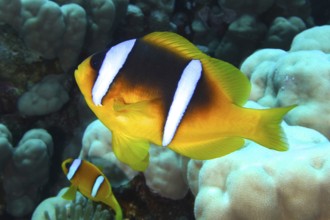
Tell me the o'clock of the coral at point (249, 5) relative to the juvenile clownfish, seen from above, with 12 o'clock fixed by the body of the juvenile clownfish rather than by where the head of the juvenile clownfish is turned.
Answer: The coral is roughly at 4 o'clock from the juvenile clownfish.

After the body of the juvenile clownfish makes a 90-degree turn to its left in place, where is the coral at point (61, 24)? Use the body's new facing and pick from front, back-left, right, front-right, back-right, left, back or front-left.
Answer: back

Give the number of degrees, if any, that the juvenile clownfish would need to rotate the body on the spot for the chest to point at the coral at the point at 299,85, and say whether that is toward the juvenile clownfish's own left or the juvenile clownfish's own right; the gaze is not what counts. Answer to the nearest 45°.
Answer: approximately 180°

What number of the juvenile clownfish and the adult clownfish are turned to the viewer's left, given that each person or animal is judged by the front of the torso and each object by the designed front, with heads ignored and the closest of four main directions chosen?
2

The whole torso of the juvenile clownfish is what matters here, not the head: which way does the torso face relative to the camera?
to the viewer's left

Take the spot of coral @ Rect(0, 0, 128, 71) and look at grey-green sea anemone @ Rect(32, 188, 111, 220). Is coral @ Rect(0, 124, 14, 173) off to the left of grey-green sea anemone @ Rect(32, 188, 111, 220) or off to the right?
right

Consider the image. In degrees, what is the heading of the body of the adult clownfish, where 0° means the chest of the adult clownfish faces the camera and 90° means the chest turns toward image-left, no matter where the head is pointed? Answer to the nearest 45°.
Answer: approximately 90°

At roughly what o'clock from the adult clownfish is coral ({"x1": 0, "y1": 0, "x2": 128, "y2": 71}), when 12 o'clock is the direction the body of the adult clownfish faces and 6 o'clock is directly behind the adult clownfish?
The coral is roughly at 2 o'clock from the adult clownfish.
